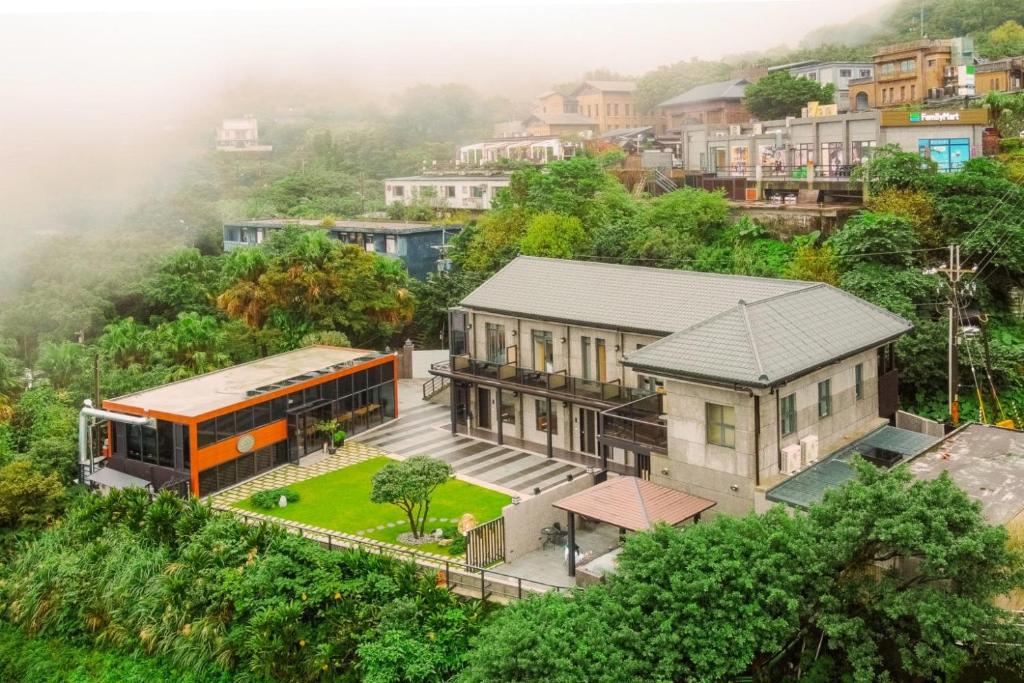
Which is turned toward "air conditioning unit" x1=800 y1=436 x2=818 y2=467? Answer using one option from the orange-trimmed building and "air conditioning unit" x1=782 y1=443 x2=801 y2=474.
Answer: the orange-trimmed building

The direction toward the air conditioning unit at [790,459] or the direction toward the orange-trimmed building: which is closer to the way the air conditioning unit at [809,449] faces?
the air conditioning unit

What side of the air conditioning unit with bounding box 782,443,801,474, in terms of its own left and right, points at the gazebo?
right

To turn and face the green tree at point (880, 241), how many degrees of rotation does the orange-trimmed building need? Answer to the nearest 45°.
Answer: approximately 45° to its left

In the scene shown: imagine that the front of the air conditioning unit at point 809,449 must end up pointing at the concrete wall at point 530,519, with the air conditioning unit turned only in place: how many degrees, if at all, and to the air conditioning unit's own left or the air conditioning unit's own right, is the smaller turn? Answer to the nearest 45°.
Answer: approximately 135° to the air conditioning unit's own right

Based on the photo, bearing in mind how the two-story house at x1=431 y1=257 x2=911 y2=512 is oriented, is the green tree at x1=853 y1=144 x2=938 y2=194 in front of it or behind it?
behind

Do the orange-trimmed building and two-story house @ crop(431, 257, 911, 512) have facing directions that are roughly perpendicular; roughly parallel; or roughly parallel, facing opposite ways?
roughly perpendicular

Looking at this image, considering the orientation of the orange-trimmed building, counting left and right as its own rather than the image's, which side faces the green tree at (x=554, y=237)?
left

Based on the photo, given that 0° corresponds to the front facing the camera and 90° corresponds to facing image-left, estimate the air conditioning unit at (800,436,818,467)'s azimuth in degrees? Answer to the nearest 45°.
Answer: approximately 315°

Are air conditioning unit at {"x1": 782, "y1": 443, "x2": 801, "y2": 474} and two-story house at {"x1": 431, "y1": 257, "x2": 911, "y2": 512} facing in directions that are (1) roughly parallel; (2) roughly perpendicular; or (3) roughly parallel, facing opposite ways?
roughly perpendicular

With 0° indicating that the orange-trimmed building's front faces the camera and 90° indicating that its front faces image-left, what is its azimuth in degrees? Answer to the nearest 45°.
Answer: approximately 315°
